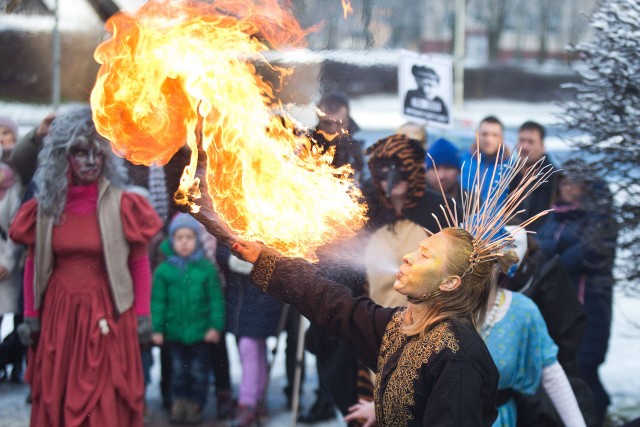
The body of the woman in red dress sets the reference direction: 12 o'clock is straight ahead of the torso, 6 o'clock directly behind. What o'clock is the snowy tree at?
The snowy tree is roughly at 9 o'clock from the woman in red dress.

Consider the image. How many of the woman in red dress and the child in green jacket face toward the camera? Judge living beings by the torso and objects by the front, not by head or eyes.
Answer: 2

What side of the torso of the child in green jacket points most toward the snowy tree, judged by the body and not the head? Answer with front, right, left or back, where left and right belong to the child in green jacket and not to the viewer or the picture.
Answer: left

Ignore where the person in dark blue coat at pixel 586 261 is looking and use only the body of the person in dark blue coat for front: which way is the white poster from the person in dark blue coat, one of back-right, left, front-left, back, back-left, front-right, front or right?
right

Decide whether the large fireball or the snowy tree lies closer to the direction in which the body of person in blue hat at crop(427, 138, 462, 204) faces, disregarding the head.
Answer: the large fireball

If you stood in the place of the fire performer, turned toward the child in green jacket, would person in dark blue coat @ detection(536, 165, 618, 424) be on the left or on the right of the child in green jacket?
right

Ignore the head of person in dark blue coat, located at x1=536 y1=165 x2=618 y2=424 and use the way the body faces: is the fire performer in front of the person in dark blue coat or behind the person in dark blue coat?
in front

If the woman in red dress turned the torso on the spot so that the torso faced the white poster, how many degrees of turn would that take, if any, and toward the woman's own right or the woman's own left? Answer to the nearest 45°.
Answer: approximately 135° to the woman's own left
